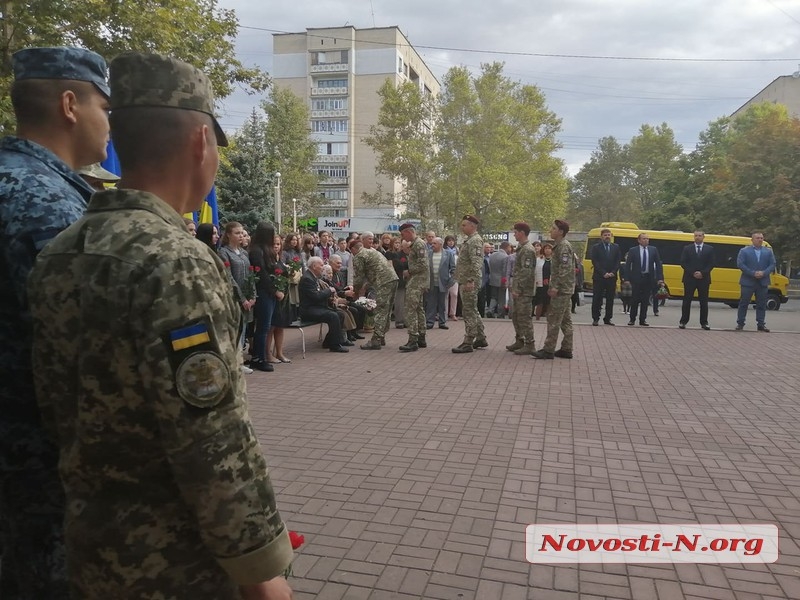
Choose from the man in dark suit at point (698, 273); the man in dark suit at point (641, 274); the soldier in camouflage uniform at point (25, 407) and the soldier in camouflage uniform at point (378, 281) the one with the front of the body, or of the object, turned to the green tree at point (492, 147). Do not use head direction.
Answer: the soldier in camouflage uniform at point (25, 407)

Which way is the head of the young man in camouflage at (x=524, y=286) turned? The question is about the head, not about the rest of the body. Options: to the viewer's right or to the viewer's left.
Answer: to the viewer's left

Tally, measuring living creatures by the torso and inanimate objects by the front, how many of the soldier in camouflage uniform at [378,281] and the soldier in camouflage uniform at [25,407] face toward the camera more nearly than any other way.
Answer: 0

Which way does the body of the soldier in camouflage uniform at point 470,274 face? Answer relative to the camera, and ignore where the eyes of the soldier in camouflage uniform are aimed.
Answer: to the viewer's left

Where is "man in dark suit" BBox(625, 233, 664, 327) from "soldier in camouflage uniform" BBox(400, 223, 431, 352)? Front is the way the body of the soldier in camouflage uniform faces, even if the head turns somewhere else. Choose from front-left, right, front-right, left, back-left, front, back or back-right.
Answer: back-right

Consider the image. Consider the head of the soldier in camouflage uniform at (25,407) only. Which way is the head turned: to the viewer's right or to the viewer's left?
to the viewer's right

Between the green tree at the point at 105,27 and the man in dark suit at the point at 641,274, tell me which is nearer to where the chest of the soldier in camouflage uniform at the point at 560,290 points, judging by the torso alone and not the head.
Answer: the green tree

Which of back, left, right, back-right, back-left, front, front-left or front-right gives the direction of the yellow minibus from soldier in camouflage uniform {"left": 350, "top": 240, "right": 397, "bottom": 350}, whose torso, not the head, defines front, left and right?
back-right

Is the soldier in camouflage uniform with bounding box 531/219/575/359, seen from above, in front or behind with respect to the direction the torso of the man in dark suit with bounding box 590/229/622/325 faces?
in front

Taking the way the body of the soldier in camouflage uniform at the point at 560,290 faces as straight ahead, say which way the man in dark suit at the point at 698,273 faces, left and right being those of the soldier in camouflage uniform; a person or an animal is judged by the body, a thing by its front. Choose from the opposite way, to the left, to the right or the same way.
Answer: to the left

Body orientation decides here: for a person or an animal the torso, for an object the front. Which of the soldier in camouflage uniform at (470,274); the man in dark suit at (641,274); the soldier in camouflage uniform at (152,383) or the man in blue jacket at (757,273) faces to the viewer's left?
the soldier in camouflage uniform at (470,274)

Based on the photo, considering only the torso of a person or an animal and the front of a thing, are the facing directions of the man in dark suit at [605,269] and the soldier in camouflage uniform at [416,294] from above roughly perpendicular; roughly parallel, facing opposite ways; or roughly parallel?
roughly perpendicular

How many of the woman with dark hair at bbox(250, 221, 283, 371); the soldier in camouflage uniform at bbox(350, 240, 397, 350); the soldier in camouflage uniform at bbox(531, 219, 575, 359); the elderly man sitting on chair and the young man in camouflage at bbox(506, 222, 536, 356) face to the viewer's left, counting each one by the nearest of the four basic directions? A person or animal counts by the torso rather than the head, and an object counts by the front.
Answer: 3

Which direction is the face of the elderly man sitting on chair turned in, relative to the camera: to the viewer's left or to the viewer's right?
to the viewer's right

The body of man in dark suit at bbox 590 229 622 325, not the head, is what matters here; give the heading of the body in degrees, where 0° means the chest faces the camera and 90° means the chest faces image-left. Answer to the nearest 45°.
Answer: approximately 0°

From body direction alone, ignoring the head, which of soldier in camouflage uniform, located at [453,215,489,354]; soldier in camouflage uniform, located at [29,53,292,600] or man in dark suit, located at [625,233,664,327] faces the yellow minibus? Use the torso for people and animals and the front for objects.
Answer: soldier in camouflage uniform, located at [29,53,292,600]
